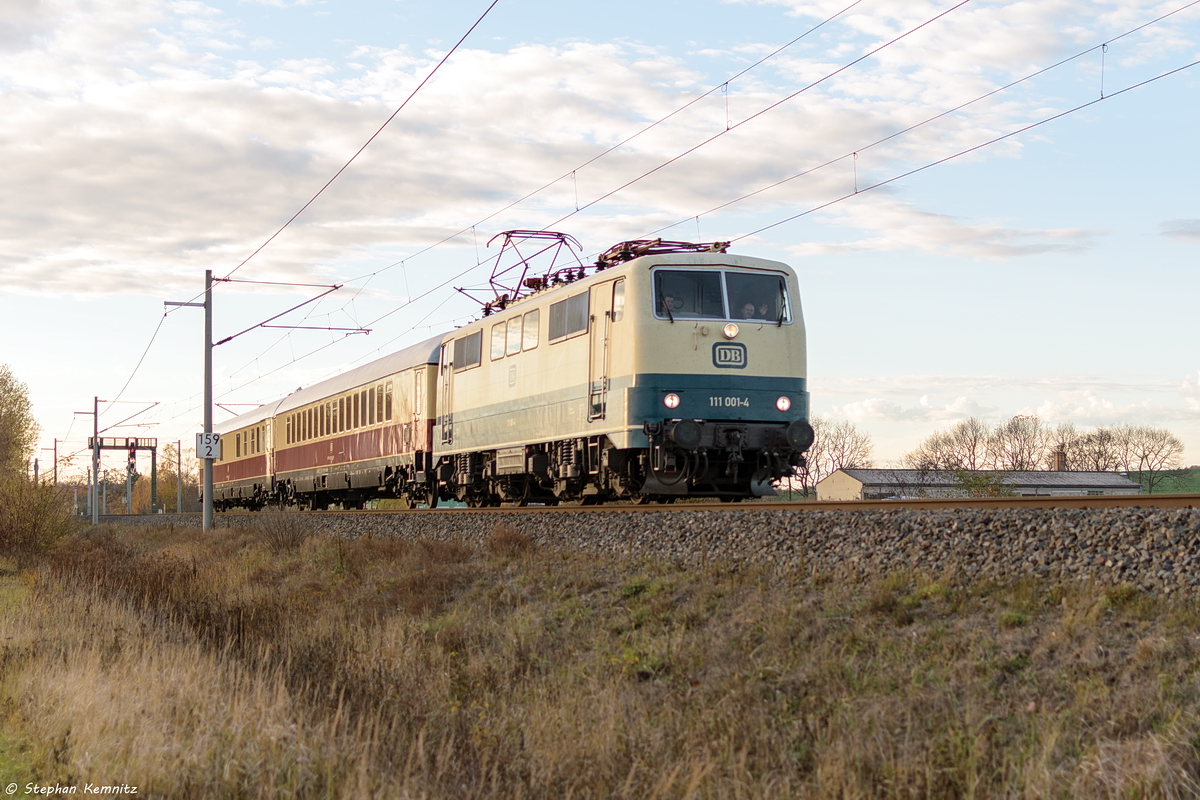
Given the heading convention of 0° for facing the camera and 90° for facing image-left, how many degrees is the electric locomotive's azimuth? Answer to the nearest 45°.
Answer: approximately 315°

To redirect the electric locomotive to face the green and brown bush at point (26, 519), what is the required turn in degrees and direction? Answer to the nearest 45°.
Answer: approximately 180°
